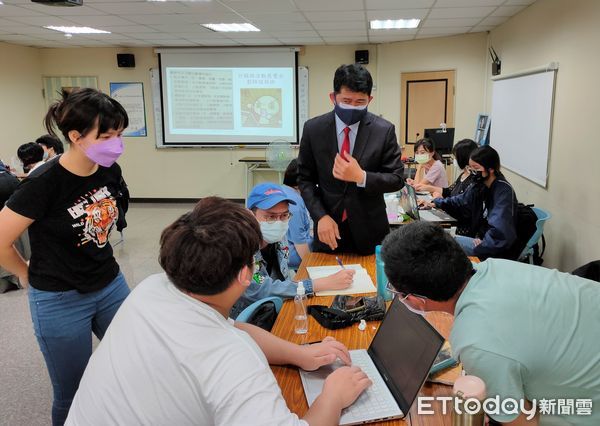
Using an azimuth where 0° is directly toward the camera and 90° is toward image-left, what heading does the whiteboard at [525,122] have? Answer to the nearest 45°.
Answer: approximately 45°

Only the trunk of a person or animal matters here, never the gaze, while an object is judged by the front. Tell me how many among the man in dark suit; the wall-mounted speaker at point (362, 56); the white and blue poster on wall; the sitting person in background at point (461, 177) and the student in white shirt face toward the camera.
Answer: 3

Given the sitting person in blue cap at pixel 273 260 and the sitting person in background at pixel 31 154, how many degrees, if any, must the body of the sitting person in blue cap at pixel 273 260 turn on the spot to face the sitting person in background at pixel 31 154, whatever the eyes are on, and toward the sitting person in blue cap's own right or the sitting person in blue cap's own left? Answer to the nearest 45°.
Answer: approximately 180°

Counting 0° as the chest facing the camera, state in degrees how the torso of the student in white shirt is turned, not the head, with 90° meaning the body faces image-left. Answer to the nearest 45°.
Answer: approximately 225°

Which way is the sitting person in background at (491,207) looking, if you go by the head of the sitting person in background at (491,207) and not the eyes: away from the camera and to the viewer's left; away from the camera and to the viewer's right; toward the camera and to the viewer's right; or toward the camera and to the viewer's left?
toward the camera and to the viewer's left

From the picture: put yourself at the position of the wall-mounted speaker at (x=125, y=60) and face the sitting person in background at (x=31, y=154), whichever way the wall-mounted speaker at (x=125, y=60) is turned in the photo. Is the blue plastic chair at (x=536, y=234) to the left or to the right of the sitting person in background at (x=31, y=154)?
left

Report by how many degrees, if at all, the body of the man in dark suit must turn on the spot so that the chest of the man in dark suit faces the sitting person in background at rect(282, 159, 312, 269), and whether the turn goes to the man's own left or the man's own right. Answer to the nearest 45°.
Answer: approximately 135° to the man's own right

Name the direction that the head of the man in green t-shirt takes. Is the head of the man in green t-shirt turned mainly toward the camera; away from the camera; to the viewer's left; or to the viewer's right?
to the viewer's left

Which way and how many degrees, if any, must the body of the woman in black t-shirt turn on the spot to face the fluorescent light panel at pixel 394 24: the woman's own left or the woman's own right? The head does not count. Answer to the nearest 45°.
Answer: approximately 90° to the woman's own left

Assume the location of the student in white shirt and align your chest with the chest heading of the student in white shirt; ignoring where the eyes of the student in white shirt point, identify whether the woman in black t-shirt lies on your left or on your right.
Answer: on your left

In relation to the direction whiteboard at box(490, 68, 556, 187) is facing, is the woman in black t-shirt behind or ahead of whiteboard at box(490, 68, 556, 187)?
ahead

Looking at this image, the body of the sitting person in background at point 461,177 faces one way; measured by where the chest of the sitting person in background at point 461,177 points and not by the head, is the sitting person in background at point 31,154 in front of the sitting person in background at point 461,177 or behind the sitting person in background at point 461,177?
in front

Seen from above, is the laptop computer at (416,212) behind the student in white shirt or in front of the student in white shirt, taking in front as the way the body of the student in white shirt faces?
in front

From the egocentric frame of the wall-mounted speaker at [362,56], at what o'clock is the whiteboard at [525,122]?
The whiteboard is roughly at 11 o'clock from the wall-mounted speaker.
